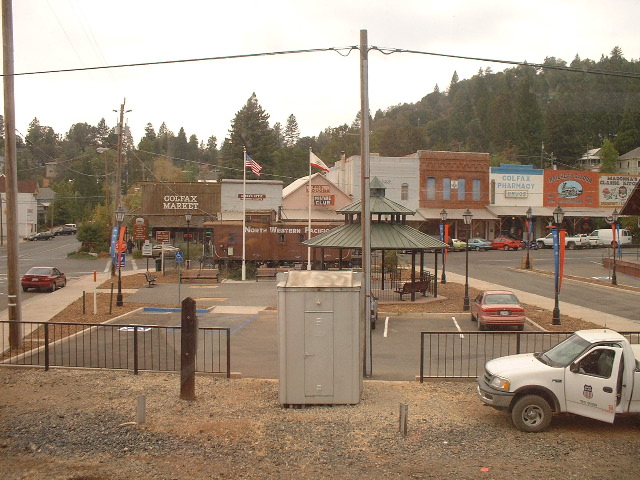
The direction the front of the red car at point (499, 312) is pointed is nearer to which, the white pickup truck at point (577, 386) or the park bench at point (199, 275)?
the park bench

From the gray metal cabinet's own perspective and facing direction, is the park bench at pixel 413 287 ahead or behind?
behind

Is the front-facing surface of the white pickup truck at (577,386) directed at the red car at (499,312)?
no

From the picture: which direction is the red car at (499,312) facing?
away from the camera

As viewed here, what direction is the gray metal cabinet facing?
toward the camera

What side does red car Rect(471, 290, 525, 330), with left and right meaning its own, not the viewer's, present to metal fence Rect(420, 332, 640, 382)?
back

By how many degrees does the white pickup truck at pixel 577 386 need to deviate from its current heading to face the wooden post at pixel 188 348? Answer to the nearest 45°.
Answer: approximately 45° to its right
